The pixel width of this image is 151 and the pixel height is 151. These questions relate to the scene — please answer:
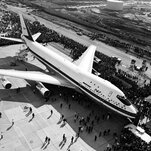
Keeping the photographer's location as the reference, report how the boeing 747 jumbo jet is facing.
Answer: facing the viewer and to the right of the viewer

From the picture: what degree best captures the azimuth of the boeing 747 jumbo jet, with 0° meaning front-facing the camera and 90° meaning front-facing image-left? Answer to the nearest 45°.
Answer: approximately 315°
